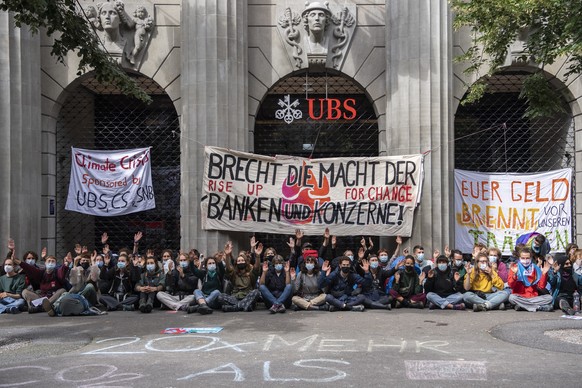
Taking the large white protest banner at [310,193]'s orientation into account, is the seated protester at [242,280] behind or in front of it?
in front

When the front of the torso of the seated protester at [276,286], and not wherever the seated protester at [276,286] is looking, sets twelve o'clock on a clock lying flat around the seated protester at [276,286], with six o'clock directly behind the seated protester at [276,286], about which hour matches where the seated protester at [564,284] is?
the seated protester at [564,284] is roughly at 9 o'clock from the seated protester at [276,286].

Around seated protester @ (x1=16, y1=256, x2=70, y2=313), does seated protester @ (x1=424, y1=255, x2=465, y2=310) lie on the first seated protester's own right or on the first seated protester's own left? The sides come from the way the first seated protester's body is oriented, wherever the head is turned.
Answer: on the first seated protester's own left

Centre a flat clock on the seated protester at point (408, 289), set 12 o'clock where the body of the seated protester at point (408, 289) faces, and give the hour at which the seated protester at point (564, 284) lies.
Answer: the seated protester at point (564, 284) is roughly at 9 o'clock from the seated protester at point (408, 289).

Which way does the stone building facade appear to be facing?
toward the camera

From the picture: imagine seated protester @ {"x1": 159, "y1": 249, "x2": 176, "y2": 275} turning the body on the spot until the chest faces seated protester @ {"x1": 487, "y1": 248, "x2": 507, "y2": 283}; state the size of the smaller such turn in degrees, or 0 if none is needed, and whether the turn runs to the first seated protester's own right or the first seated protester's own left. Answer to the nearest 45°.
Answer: approximately 90° to the first seated protester's own left

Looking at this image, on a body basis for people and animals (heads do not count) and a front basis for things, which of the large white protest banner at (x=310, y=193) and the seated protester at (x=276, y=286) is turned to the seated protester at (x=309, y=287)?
the large white protest banner

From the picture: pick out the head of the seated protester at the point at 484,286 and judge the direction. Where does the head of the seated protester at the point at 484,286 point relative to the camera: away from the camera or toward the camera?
toward the camera

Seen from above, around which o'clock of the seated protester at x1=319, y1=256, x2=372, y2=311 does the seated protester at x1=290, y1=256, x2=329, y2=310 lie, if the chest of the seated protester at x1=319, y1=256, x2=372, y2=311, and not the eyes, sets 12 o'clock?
the seated protester at x1=290, y1=256, x2=329, y2=310 is roughly at 3 o'clock from the seated protester at x1=319, y1=256, x2=372, y2=311.

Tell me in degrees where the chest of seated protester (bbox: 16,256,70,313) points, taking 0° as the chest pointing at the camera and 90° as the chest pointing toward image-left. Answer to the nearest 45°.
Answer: approximately 0°

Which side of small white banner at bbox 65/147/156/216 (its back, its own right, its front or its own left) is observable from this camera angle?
front

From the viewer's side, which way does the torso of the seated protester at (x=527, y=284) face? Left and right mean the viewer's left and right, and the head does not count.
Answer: facing the viewer

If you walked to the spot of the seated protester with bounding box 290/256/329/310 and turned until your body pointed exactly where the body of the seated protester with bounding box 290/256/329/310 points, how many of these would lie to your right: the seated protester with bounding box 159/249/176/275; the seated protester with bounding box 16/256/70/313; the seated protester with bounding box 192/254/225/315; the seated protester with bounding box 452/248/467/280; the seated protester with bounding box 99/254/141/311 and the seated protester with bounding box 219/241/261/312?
5
